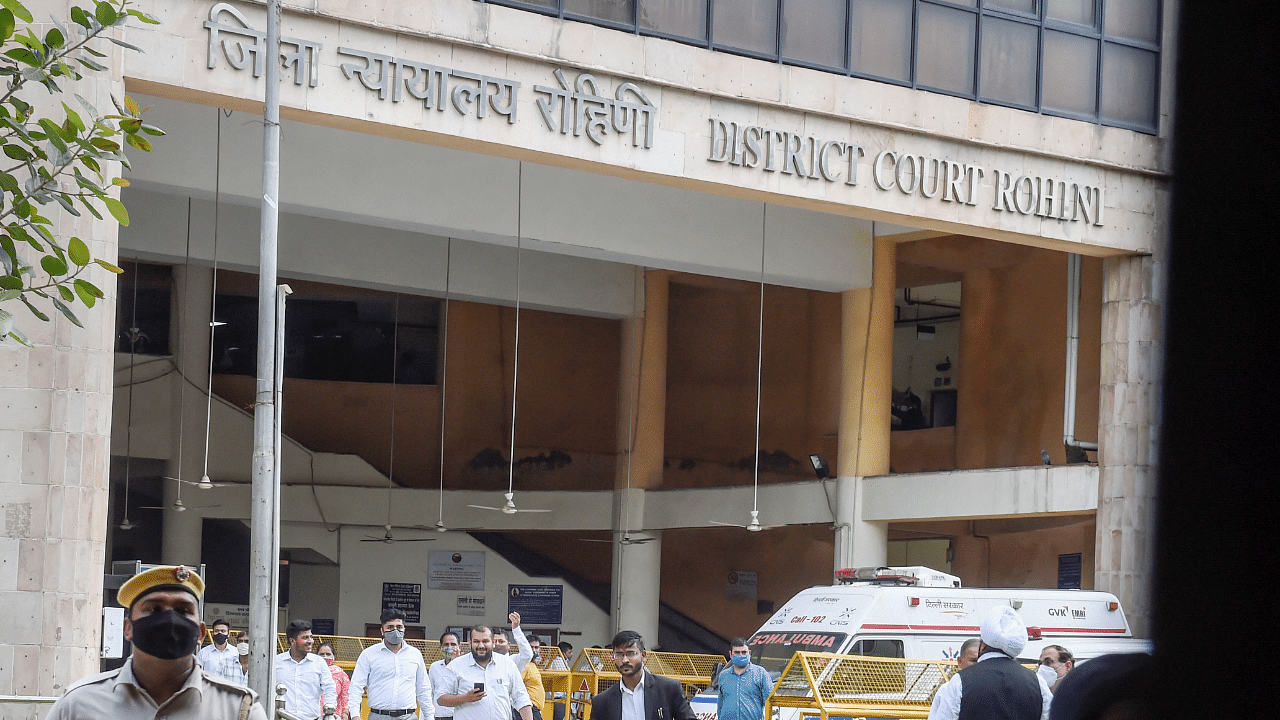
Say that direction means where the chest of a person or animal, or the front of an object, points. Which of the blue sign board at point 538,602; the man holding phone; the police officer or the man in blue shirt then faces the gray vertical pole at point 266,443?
the blue sign board

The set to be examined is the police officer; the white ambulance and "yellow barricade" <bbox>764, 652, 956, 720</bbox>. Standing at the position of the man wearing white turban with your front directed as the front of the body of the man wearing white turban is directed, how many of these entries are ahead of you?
2

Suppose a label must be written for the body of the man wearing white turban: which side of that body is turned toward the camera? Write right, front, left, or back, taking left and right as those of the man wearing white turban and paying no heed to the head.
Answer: back

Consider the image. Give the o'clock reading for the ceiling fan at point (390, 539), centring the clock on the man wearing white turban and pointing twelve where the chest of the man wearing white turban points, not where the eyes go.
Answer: The ceiling fan is roughly at 11 o'clock from the man wearing white turban.

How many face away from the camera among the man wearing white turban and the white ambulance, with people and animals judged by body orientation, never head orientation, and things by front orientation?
1

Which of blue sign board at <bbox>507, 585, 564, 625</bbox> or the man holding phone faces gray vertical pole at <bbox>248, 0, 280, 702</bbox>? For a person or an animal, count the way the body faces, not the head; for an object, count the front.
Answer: the blue sign board

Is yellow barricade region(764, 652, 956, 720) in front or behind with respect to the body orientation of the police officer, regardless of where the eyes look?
behind

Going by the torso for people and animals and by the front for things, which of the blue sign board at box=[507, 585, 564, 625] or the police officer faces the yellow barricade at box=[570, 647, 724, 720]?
the blue sign board

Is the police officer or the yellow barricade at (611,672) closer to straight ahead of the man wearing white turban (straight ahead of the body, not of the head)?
the yellow barricade
